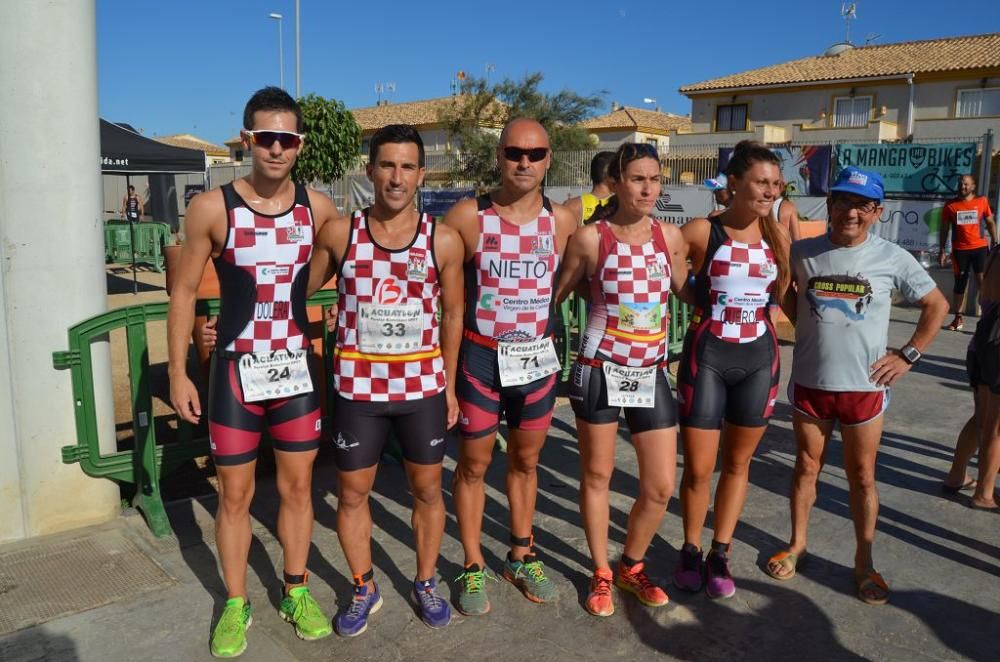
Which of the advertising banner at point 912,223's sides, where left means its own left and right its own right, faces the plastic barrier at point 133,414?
front

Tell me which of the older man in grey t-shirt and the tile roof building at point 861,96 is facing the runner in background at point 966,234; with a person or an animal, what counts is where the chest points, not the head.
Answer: the tile roof building

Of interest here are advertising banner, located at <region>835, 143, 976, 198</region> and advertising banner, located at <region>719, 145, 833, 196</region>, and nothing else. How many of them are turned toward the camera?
2

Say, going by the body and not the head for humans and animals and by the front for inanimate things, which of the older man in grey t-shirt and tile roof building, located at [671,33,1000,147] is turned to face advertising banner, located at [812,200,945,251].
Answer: the tile roof building

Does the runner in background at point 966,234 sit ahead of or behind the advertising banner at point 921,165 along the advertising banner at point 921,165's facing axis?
ahead

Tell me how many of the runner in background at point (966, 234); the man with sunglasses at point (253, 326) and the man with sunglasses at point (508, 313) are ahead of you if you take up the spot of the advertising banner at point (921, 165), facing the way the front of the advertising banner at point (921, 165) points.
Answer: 3

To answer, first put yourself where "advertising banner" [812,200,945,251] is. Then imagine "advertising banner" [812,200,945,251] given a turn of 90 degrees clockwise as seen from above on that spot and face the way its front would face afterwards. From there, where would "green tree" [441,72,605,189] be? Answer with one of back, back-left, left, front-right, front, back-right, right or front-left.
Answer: front-right

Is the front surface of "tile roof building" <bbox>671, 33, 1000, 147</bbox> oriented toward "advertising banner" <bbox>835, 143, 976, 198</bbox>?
yes
